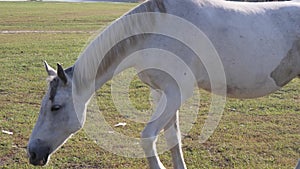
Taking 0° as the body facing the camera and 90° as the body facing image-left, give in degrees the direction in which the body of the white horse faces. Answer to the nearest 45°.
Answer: approximately 90°
